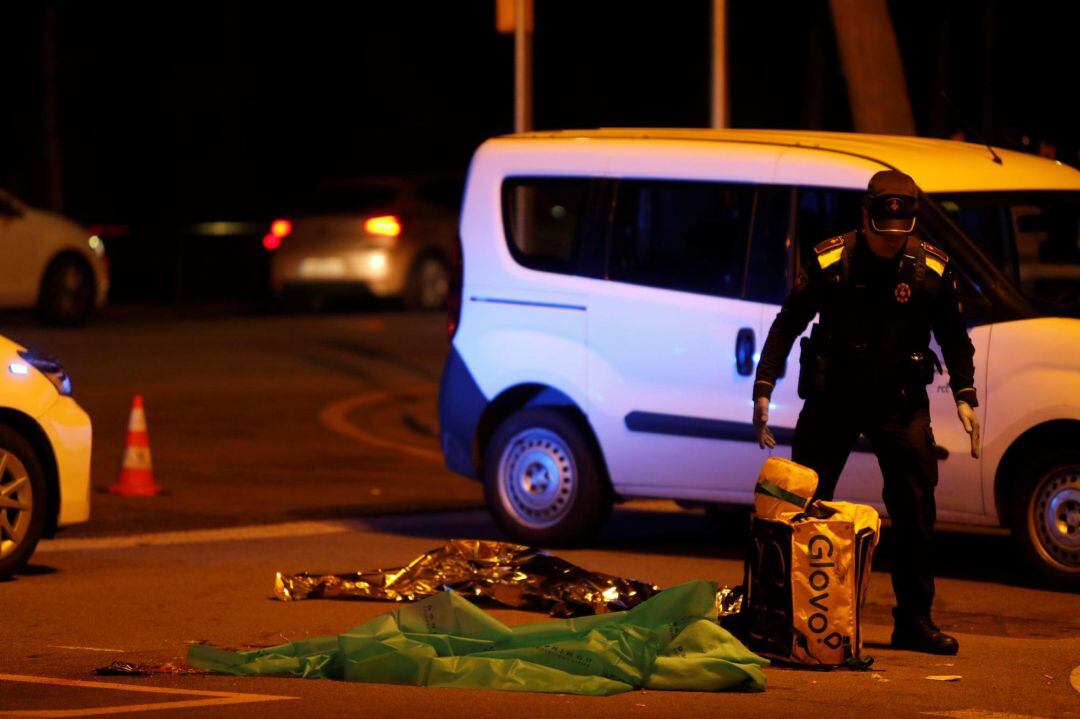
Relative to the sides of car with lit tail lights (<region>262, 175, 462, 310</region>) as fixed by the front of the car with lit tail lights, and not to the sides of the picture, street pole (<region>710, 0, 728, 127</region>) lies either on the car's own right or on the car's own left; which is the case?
on the car's own right

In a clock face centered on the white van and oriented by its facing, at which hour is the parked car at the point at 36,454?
The parked car is roughly at 4 o'clock from the white van.

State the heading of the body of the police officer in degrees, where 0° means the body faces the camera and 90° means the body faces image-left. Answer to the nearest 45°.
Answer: approximately 0°

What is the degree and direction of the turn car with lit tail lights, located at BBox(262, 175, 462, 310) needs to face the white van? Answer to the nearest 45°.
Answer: approximately 135° to its right

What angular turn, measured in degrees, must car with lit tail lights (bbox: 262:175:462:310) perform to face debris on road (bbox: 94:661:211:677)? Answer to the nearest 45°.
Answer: approximately 135° to its right

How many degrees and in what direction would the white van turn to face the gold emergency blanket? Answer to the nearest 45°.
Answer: approximately 90° to its right

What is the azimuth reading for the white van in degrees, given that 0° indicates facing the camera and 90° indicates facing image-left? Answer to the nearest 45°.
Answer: approximately 315°

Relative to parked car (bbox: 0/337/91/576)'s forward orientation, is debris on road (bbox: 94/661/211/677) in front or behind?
in front

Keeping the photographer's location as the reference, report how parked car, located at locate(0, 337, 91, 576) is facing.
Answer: facing the viewer and to the right of the viewer

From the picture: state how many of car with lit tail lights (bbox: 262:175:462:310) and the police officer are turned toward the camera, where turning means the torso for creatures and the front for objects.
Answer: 1

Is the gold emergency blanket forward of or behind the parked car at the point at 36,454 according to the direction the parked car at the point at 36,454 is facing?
forward

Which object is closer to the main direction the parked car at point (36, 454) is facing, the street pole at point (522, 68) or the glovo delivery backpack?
the glovo delivery backpack
